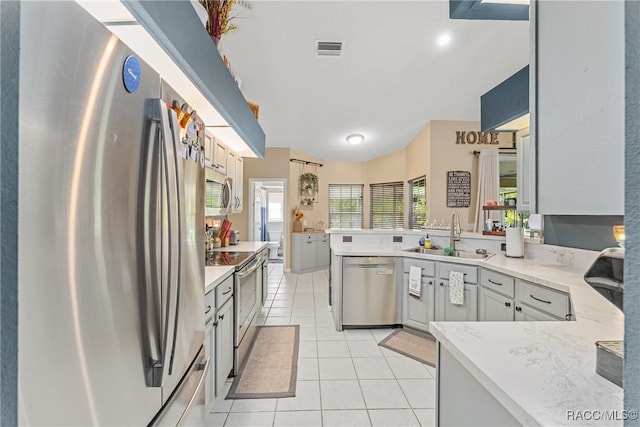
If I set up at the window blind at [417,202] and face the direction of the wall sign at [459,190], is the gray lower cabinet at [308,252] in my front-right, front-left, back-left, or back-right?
back-right

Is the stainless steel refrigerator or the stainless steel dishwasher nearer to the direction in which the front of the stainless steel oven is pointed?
the stainless steel dishwasher

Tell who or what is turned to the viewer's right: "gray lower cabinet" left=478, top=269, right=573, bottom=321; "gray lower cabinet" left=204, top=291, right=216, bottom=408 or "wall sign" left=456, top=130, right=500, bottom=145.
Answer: "gray lower cabinet" left=204, top=291, right=216, bottom=408

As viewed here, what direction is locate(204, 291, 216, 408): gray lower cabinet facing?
to the viewer's right

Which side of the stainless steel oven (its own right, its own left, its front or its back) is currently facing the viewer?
right

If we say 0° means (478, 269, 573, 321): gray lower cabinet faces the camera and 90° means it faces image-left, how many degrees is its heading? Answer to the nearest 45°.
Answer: approximately 45°

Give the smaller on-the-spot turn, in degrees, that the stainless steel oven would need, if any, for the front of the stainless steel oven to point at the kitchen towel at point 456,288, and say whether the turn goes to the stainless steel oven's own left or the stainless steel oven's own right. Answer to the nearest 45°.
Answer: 0° — it already faces it

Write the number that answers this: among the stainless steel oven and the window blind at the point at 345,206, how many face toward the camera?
1

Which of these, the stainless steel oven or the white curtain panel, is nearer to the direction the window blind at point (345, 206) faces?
the stainless steel oven

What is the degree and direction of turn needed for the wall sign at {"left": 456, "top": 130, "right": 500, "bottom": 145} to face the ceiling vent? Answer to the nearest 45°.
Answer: approximately 45° to its right

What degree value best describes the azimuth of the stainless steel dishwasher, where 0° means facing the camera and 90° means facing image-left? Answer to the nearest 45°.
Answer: approximately 0°
